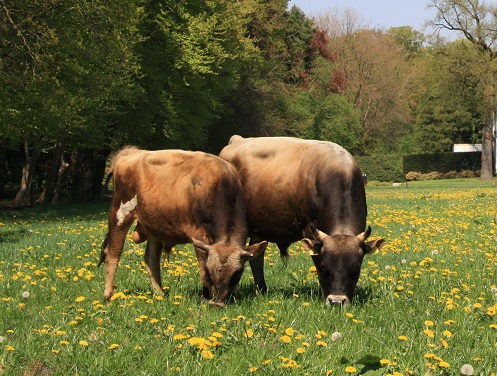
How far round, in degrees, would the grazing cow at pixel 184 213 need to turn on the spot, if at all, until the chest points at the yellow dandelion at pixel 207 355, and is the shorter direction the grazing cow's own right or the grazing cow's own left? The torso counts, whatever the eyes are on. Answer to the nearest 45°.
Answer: approximately 45° to the grazing cow's own right

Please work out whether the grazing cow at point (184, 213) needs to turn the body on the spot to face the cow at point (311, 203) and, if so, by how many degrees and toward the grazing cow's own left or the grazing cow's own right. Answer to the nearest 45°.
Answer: approximately 45° to the grazing cow's own left

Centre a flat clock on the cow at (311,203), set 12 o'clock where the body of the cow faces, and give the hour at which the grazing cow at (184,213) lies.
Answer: The grazing cow is roughly at 4 o'clock from the cow.
